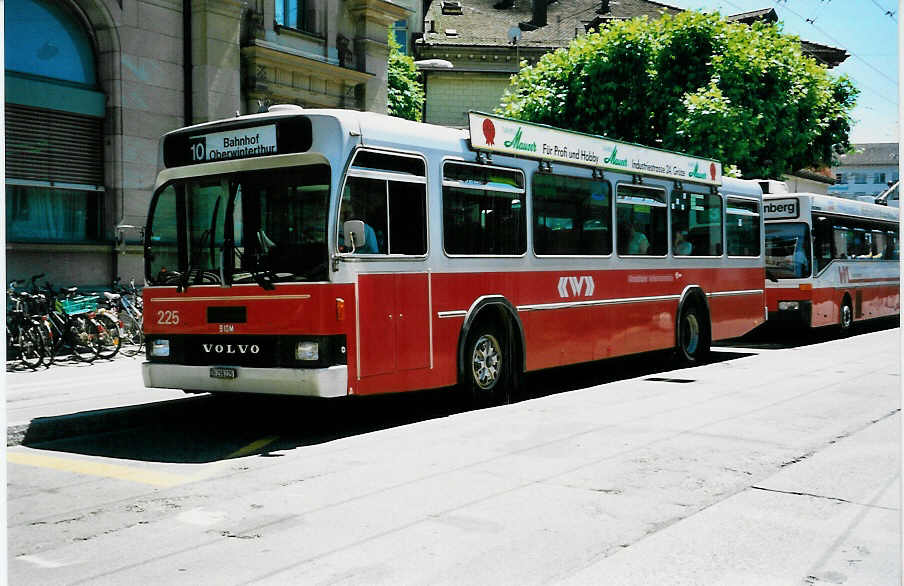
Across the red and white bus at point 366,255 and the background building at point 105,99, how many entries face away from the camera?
0

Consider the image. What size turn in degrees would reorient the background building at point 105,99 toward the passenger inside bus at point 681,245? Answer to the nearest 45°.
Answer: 0° — it already faces them

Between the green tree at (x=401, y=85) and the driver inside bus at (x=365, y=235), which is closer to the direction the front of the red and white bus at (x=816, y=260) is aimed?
the driver inside bus

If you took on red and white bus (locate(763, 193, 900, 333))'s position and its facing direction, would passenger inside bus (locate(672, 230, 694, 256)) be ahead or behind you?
ahead

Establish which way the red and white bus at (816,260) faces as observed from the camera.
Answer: facing the viewer and to the left of the viewer

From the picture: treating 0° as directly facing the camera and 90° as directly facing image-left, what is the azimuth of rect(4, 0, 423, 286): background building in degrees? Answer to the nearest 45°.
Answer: approximately 315°

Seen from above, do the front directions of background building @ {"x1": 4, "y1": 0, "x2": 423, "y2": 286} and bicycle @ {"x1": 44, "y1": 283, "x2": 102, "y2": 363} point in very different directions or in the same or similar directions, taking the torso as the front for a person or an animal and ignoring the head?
very different directions

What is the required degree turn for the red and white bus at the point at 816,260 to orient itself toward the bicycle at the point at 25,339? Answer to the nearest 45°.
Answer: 0° — it already faces it

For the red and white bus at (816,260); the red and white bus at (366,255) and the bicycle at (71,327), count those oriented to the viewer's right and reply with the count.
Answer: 0

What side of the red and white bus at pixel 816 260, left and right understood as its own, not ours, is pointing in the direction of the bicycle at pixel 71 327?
front

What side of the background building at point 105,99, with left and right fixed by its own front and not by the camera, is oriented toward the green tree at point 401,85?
left

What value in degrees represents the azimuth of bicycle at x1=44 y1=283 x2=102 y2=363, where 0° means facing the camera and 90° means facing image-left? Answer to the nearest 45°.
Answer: approximately 135°
